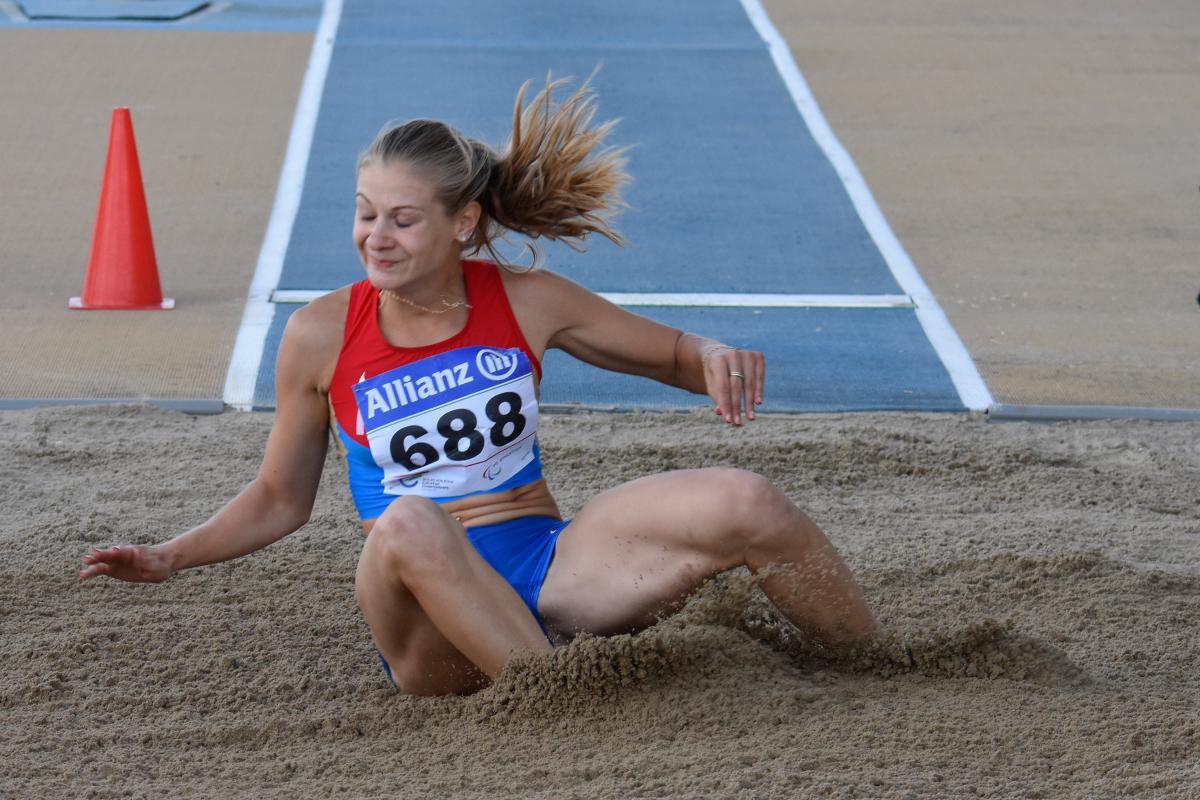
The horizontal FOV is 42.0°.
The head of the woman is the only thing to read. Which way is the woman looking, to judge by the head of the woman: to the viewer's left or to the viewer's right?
to the viewer's left

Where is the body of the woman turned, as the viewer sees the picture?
toward the camera

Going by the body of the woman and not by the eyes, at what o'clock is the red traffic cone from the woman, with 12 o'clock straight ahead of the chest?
The red traffic cone is roughly at 5 o'clock from the woman.
